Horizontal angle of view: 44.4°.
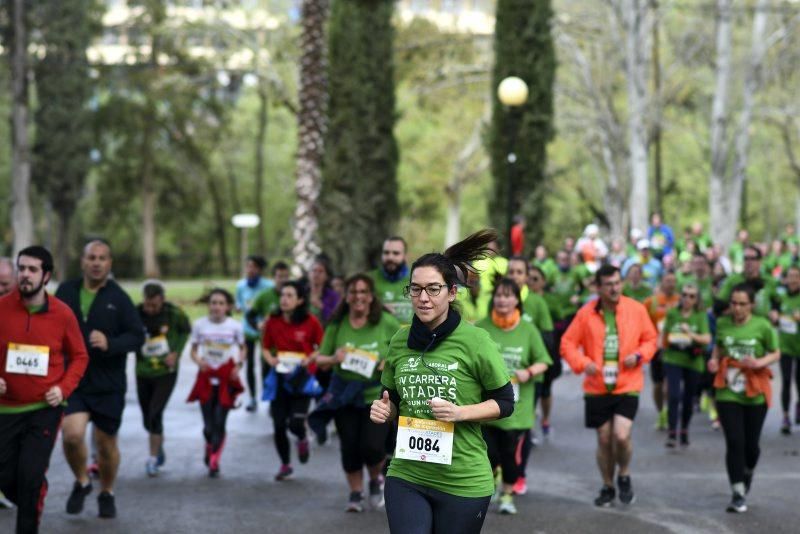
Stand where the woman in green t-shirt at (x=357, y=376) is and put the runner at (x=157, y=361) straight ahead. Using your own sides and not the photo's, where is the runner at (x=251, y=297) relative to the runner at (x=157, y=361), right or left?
right

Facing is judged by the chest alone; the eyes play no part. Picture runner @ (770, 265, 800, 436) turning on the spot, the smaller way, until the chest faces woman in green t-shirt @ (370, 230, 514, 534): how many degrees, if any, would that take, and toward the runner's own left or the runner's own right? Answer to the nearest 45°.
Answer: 0° — they already face them

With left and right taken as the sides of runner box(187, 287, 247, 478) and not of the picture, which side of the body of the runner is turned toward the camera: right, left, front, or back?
front

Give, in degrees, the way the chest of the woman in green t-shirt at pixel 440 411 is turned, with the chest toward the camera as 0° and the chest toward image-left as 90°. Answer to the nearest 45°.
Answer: approximately 45°

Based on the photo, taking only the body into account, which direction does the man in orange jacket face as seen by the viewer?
toward the camera

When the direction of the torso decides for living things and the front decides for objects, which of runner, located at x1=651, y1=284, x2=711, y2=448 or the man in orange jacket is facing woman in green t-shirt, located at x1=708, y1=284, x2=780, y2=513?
the runner

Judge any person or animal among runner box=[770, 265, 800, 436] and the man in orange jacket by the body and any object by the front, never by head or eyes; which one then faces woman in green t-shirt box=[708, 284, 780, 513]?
the runner

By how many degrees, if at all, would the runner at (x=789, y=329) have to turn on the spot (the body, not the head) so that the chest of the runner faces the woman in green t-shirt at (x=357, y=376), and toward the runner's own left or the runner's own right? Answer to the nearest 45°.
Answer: approximately 45° to the runner's own right

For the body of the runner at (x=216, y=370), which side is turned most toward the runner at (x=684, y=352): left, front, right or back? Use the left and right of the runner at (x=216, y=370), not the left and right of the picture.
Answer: left

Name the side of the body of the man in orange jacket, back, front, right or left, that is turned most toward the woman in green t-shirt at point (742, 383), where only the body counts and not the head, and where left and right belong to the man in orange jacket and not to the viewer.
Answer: left

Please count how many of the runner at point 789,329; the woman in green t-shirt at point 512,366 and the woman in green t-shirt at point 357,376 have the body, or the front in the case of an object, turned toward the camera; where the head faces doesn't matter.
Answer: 3

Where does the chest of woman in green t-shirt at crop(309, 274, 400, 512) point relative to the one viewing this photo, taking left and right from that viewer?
facing the viewer

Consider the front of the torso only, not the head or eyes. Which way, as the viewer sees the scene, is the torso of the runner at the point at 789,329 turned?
toward the camera
